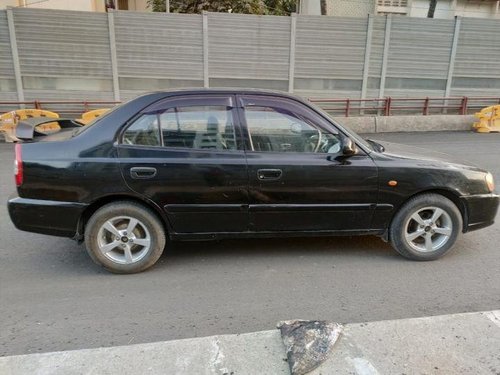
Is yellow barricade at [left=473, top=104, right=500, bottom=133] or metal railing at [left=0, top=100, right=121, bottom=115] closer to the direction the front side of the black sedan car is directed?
the yellow barricade

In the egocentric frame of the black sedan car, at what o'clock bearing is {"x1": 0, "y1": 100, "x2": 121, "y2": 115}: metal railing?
The metal railing is roughly at 8 o'clock from the black sedan car.

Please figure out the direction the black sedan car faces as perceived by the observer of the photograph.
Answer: facing to the right of the viewer

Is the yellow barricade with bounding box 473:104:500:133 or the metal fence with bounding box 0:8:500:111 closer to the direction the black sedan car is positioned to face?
the yellow barricade

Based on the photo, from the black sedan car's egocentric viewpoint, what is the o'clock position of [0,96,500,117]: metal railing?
The metal railing is roughly at 10 o'clock from the black sedan car.

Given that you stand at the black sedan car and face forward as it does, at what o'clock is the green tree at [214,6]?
The green tree is roughly at 9 o'clock from the black sedan car.

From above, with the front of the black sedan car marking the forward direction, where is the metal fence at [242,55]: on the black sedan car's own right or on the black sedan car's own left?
on the black sedan car's own left

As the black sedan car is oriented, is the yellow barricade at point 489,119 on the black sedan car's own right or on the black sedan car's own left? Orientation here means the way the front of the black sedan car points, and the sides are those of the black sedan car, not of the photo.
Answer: on the black sedan car's own left
